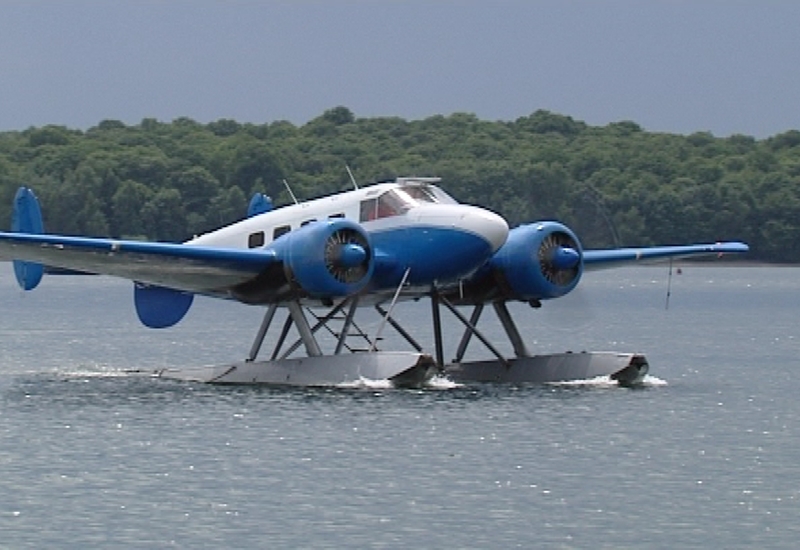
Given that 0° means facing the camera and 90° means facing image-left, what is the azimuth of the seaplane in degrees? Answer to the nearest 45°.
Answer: approximately 315°
